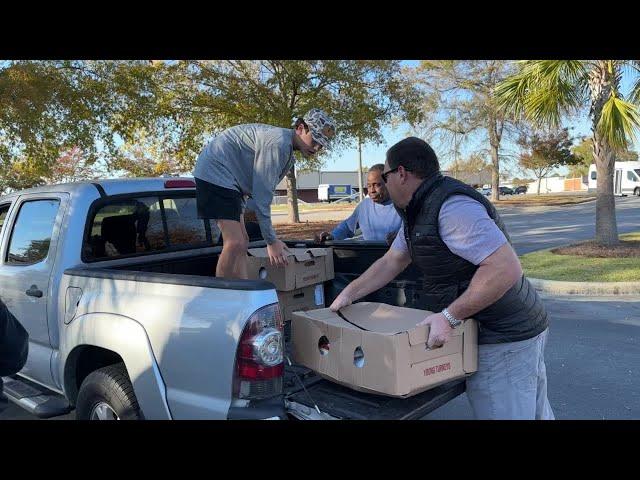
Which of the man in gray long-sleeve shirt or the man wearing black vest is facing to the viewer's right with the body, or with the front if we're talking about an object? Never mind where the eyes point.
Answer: the man in gray long-sleeve shirt

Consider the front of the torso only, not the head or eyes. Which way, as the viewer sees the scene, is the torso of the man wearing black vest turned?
to the viewer's left

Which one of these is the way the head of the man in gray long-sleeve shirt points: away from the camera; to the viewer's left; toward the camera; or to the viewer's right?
to the viewer's right

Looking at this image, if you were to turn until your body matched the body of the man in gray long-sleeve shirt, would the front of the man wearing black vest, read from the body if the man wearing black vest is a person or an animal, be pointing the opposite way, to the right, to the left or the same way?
the opposite way

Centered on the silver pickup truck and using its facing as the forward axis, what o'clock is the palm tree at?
The palm tree is roughly at 3 o'clock from the silver pickup truck.

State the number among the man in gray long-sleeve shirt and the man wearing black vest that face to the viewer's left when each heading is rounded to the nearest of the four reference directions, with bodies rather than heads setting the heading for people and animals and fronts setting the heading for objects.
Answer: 1

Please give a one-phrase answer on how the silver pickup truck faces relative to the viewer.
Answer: facing away from the viewer and to the left of the viewer

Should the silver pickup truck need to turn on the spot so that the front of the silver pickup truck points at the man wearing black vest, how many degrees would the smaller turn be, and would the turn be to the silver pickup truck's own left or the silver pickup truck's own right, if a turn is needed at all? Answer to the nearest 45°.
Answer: approximately 135° to the silver pickup truck's own right

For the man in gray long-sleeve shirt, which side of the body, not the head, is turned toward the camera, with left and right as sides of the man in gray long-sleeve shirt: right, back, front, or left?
right

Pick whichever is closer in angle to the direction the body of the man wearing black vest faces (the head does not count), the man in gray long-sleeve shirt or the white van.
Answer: the man in gray long-sleeve shirt

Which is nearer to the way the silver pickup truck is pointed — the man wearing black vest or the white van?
the white van

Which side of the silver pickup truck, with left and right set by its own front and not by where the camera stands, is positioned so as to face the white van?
right
